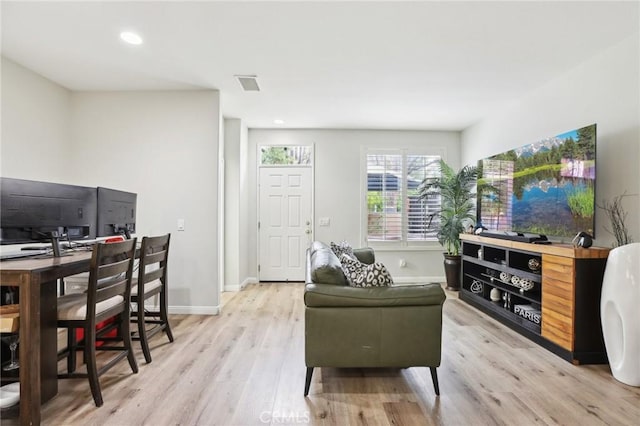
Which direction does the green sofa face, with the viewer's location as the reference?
facing to the right of the viewer

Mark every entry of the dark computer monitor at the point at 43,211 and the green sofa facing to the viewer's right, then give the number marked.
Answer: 1

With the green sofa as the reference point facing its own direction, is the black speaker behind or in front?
in front

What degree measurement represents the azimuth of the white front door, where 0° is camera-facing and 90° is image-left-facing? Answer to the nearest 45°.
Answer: approximately 0°

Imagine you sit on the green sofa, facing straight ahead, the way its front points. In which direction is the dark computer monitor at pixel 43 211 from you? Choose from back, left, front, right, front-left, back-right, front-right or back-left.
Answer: back

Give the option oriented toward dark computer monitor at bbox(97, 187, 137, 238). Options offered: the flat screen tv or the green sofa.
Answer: the flat screen tv

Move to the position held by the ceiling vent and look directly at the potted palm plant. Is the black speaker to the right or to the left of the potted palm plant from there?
right
